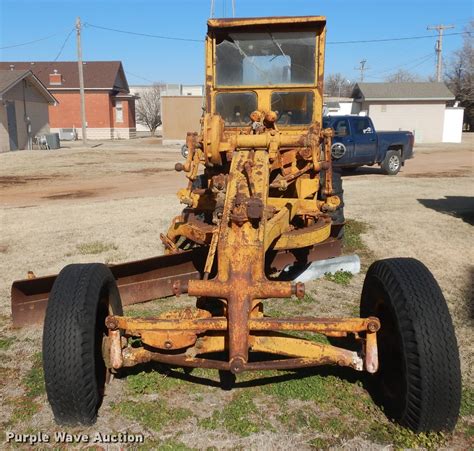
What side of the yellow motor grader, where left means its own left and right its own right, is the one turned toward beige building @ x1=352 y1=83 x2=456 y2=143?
back

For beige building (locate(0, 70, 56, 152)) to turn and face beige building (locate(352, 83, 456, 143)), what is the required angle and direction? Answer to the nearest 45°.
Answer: approximately 45° to its left

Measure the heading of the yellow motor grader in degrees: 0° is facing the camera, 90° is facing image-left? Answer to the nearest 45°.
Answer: approximately 0°

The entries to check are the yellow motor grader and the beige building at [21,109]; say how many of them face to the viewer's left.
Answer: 0

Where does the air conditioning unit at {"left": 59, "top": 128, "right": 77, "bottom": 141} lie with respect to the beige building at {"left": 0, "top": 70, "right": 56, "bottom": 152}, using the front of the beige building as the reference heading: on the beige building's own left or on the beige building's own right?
on the beige building's own left

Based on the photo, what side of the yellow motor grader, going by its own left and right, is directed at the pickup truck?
back

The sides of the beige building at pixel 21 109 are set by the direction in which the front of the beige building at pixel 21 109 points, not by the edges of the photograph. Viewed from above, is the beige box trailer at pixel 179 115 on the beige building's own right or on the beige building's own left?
on the beige building's own left

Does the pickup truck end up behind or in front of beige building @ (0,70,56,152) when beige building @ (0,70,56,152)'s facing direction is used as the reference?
in front

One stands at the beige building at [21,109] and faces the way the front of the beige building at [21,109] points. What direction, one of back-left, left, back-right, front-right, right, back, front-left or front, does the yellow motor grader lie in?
front-right

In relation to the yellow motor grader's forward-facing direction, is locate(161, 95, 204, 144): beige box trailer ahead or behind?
behind
